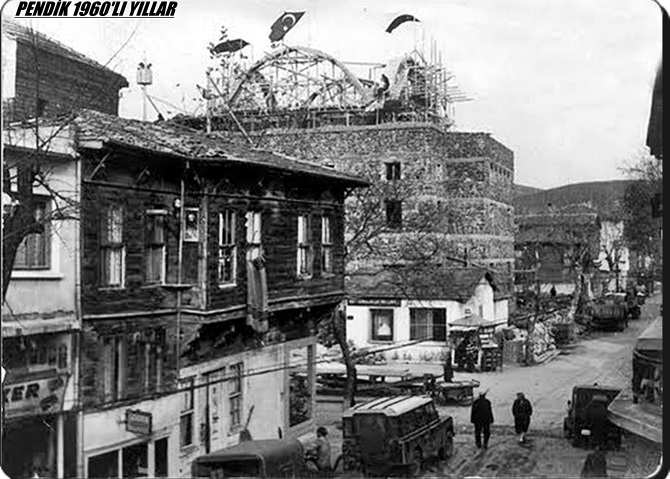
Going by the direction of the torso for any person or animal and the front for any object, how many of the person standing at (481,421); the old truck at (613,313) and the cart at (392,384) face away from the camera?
1

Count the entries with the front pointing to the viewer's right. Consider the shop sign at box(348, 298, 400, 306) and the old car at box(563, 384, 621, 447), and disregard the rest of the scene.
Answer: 0

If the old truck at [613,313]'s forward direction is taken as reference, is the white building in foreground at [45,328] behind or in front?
in front

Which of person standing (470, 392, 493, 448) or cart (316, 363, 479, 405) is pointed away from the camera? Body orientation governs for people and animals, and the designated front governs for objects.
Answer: the person standing

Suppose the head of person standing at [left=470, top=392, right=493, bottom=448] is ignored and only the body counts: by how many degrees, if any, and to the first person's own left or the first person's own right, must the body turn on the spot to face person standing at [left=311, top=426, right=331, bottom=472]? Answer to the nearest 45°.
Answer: approximately 90° to the first person's own left

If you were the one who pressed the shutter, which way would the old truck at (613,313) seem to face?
facing the viewer and to the left of the viewer

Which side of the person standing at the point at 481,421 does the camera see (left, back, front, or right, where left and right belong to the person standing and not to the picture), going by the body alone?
back

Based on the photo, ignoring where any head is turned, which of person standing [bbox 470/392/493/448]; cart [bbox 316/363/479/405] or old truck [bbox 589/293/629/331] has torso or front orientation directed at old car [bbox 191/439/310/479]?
old truck [bbox 589/293/629/331]
